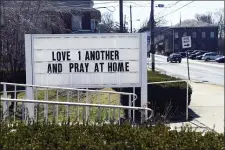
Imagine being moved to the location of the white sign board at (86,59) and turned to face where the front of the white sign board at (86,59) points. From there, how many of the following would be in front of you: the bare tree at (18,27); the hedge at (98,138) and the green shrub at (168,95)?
1

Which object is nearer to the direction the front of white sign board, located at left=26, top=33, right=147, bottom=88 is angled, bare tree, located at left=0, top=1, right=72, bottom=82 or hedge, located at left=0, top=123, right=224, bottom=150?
the hedge

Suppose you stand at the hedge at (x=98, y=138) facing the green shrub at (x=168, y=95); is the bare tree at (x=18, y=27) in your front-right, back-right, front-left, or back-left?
front-left

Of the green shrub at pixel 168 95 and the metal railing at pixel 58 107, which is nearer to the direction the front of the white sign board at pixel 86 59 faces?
the metal railing

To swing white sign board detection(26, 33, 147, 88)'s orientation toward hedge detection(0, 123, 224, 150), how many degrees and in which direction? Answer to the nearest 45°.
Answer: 0° — it already faces it

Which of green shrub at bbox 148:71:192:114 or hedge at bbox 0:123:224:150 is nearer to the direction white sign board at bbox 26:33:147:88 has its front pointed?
the hedge

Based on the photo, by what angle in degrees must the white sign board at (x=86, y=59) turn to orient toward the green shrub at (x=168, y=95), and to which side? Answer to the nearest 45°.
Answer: approximately 135° to its left

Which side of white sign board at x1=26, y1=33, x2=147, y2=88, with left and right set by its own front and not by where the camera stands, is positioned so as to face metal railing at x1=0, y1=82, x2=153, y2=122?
front

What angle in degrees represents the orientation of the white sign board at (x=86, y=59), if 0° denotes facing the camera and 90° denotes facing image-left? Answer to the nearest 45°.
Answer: approximately 0°
